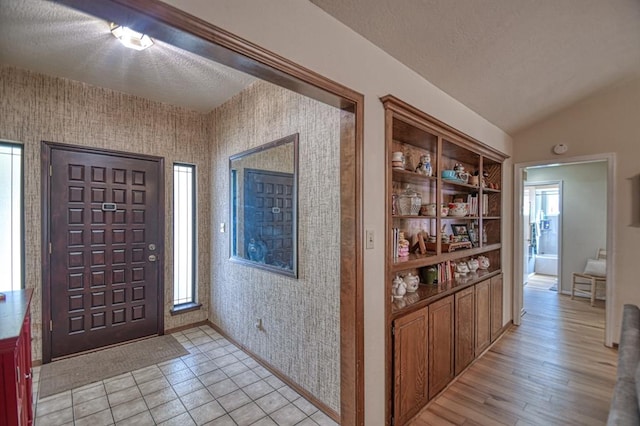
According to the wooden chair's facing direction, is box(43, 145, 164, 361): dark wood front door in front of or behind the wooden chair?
in front

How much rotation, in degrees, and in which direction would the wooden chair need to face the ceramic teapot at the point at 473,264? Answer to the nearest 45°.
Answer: approximately 45° to its left

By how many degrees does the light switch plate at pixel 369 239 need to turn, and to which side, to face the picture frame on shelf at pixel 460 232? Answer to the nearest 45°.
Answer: approximately 90° to its left

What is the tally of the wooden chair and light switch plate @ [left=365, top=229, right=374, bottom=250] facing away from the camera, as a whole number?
0

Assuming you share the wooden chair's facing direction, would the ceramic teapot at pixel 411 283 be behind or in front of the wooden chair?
in front

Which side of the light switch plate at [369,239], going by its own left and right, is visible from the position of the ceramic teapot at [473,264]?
left

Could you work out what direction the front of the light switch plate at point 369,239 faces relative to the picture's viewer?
facing the viewer and to the right of the viewer

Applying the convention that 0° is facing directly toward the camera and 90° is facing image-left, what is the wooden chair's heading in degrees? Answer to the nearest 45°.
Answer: approximately 45°

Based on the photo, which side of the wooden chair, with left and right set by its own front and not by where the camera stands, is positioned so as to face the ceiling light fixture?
front

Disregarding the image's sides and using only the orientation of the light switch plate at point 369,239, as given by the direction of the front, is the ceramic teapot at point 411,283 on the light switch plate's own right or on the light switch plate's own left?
on the light switch plate's own left

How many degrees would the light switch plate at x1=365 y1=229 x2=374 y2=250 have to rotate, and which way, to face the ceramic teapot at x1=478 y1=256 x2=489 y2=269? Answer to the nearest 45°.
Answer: approximately 90° to its left

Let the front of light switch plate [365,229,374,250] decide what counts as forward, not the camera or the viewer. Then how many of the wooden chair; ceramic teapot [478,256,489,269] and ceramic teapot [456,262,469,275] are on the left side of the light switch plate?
3
